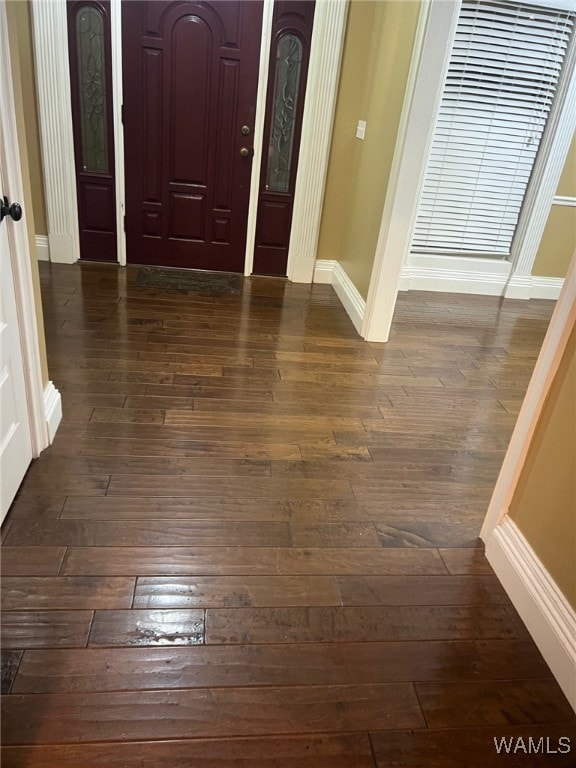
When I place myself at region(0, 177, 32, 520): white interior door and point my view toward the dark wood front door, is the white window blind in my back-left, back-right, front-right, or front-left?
front-right

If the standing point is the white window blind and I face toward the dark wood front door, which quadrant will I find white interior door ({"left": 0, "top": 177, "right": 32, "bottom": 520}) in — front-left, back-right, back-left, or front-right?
front-left

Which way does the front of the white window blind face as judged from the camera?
facing the viewer

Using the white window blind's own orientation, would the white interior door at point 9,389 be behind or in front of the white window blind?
in front

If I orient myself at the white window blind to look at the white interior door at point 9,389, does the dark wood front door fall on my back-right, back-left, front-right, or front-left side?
front-right

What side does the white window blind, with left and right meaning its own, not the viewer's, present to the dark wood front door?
right

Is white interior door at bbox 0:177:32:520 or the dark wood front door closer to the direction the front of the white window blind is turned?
the white interior door

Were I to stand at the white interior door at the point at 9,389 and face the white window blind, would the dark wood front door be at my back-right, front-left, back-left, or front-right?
front-left
